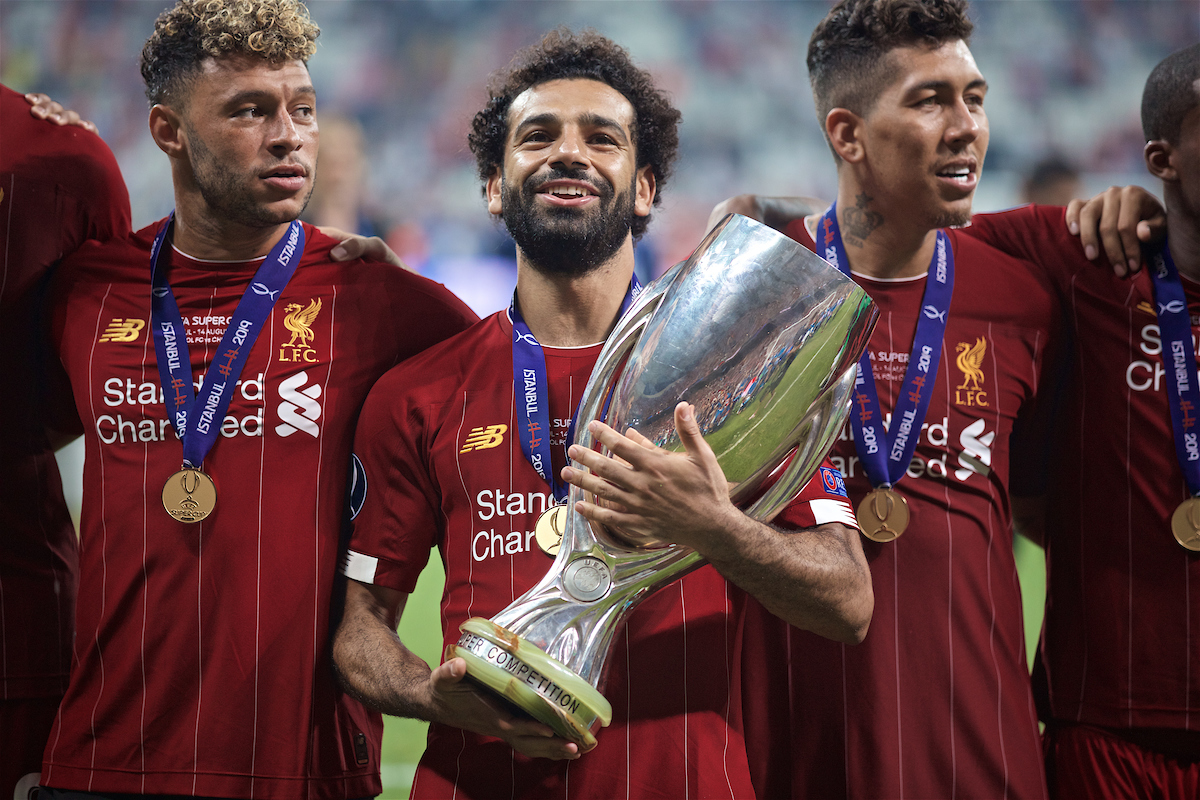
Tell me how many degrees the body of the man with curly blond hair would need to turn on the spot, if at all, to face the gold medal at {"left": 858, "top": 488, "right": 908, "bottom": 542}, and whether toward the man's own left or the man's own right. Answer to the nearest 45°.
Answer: approximately 90° to the man's own left

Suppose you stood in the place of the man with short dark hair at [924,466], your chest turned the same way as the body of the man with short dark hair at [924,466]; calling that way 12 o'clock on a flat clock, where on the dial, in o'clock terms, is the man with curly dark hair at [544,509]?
the man with curly dark hair at [544,509] is roughly at 2 o'clock from the man with short dark hair at [924,466].

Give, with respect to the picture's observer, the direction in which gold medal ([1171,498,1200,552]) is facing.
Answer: facing the viewer

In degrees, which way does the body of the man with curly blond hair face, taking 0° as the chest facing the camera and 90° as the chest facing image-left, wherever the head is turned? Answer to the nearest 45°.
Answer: approximately 0°

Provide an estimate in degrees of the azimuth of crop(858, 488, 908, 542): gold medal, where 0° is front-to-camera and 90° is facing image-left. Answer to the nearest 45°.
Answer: approximately 0°

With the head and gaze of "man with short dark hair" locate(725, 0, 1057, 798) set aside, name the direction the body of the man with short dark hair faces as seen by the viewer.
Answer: toward the camera

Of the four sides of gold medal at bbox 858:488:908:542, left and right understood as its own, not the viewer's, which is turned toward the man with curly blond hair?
right

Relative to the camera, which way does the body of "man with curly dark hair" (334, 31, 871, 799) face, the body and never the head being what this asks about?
toward the camera

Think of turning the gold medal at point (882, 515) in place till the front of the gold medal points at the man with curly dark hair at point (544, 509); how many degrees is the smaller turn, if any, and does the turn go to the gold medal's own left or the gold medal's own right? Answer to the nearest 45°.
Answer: approximately 45° to the gold medal's own right

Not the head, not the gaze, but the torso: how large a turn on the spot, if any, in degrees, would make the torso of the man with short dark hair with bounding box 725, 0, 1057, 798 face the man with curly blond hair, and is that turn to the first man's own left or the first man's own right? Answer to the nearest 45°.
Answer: approximately 90° to the first man's own right
